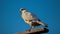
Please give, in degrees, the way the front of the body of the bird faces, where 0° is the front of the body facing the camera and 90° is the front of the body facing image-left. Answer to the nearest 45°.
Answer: approximately 90°
